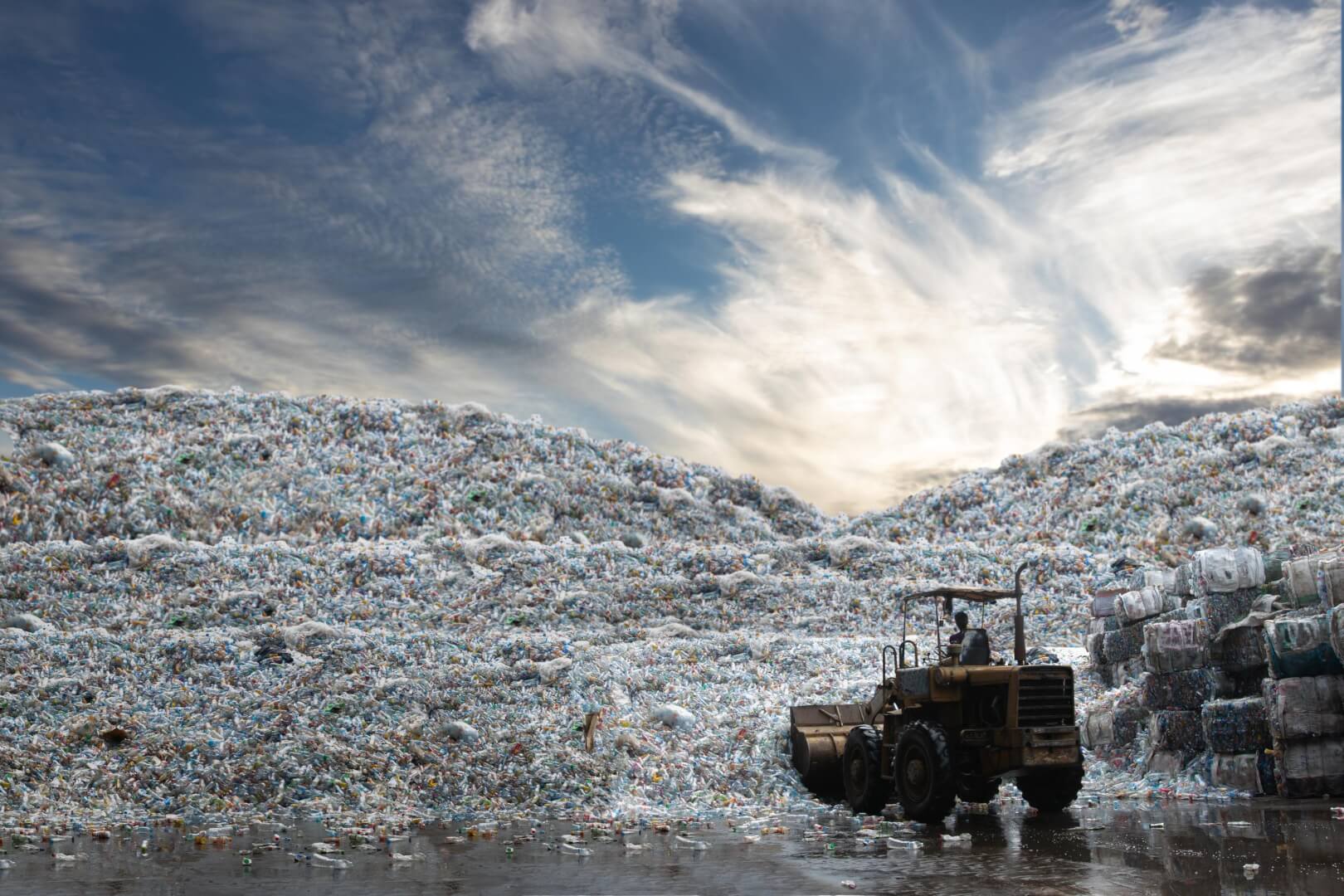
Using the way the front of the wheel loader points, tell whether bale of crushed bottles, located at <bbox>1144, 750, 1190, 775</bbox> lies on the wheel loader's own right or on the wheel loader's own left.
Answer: on the wheel loader's own right

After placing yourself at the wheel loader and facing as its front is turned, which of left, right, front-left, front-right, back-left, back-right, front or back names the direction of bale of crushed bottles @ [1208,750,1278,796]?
right

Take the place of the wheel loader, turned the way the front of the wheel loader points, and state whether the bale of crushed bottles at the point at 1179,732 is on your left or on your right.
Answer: on your right

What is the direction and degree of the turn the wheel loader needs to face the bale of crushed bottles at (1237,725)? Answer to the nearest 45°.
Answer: approximately 90° to its right

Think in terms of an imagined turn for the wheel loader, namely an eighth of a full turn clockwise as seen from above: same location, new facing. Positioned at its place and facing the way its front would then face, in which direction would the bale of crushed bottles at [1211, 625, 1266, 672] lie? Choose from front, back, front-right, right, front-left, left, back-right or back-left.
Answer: front-right

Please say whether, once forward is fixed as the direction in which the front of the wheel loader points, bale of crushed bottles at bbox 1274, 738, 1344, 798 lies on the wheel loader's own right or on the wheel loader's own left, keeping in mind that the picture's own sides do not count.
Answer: on the wheel loader's own right

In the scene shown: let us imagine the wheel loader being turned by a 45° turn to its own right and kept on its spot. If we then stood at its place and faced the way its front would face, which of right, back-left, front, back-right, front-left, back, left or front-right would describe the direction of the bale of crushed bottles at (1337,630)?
right

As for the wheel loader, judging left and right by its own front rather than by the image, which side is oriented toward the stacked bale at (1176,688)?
right

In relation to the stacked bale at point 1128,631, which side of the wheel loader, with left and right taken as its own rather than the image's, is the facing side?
right

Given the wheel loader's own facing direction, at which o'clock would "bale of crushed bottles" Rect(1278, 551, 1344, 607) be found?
The bale of crushed bottles is roughly at 4 o'clock from the wheel loader.

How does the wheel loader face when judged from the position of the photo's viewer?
facing away from the viewer and to the left of the viewer

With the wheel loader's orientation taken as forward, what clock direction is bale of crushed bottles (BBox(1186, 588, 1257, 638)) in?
The bale of crushed bottles is roughly at 3 o'clock from the wheel loader.

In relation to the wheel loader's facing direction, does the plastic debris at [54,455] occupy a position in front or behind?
in front

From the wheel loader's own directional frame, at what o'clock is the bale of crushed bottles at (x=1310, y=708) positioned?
The bale of crushed bottles is roughly at 4 o'clock from the wheel loader.

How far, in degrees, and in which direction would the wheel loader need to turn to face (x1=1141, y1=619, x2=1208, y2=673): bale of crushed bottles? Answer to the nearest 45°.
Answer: approximately 90° to its right
